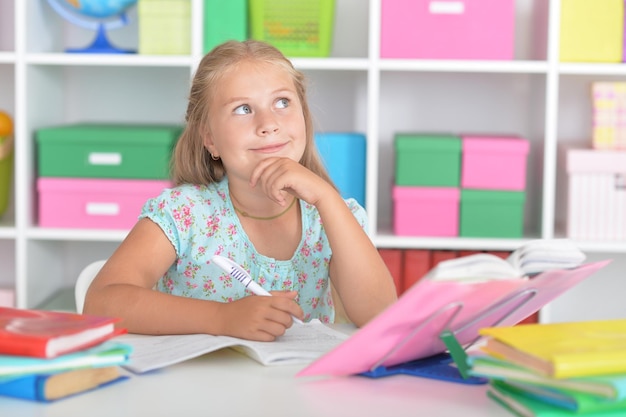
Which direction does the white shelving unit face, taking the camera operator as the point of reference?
facing the viewer

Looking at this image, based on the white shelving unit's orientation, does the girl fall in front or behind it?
in front

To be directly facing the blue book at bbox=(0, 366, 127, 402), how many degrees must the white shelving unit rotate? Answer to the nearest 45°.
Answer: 0° — it already faces it

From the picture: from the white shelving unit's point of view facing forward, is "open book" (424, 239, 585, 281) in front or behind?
in front

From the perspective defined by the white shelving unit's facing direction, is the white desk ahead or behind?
ahead
